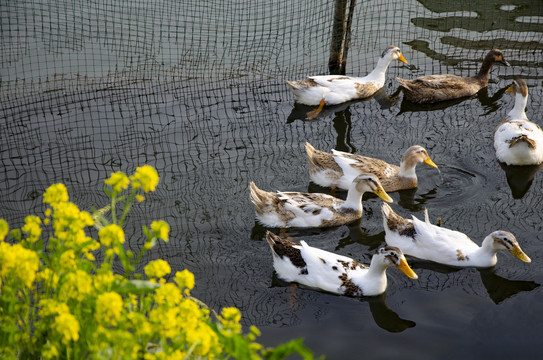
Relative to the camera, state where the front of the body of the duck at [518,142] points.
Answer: away from the camera

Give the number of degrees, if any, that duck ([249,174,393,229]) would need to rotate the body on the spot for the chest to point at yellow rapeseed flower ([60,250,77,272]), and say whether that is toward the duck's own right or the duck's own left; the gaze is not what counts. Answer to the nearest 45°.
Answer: approximately 90° to the duck's own right

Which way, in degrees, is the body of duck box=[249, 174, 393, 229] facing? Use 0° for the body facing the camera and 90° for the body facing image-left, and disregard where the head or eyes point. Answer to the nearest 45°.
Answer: approximately 270°

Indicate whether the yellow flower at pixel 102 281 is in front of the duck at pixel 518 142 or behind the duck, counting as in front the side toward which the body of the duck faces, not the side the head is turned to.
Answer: behind

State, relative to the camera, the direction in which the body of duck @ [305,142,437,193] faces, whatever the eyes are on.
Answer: to the viewer's right

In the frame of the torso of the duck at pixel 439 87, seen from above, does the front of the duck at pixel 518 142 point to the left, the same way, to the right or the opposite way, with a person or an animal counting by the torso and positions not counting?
to the left

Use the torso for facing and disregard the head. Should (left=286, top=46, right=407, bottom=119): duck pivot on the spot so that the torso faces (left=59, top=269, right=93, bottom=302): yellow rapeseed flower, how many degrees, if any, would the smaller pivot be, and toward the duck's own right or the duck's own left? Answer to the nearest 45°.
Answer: approximately 90° to the duck's own right

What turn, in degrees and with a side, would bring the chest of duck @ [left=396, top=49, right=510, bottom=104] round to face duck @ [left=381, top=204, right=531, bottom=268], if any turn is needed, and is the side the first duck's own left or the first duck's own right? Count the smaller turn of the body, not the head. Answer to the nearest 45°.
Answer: approximately 90° to the first duck's own right

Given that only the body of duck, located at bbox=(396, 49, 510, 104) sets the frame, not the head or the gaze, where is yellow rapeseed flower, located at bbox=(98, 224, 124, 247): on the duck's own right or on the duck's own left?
on the duck's own right

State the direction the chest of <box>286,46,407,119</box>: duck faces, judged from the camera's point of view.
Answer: to the viewer's right

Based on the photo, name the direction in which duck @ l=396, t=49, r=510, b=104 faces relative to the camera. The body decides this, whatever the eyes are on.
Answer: to the viewer's right
